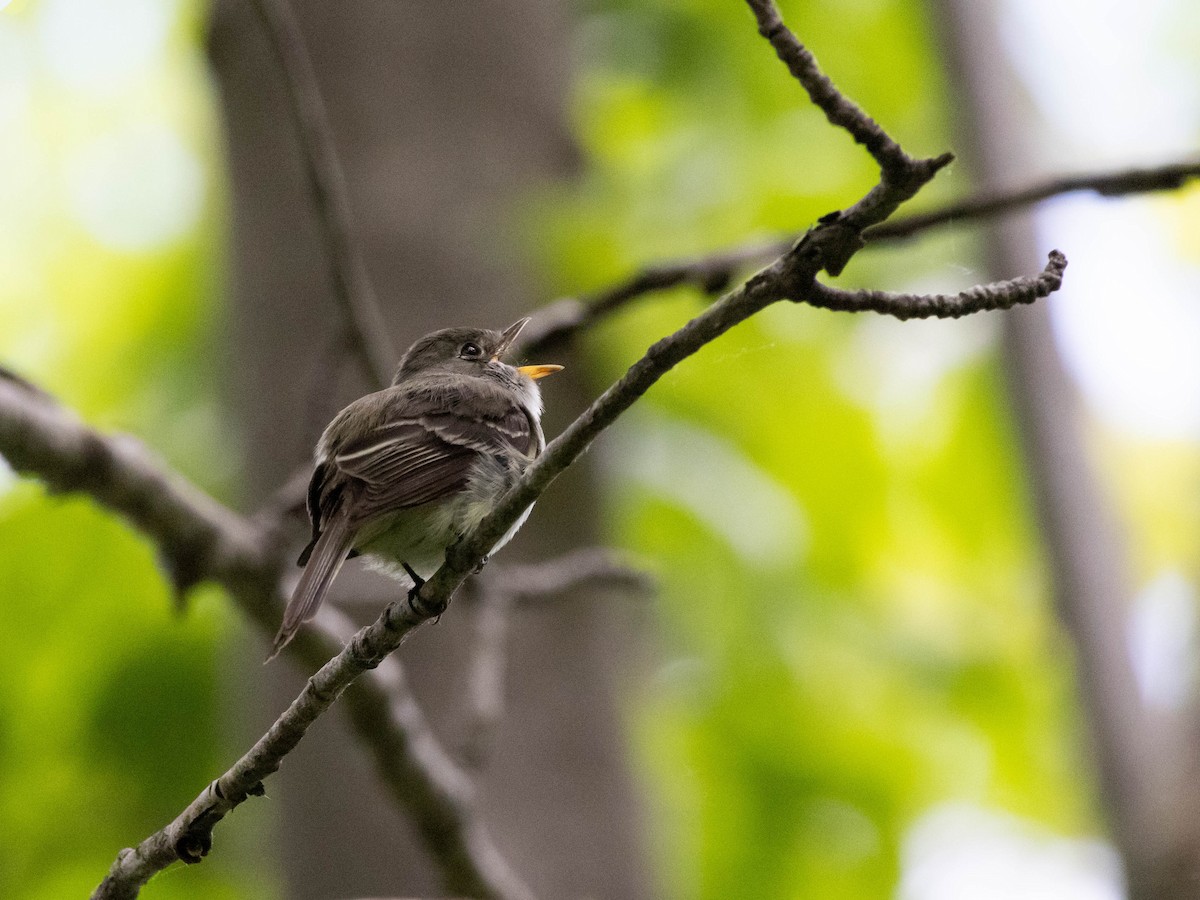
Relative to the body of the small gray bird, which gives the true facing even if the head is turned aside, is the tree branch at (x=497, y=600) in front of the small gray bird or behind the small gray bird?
in front

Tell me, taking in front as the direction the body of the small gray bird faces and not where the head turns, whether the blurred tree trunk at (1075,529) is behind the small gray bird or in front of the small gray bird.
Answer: in front

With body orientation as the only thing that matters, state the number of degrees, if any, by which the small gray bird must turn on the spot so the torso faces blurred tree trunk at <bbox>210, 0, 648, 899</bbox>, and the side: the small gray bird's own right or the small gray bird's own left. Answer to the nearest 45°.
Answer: approximately 45° to the small gray bird's own left

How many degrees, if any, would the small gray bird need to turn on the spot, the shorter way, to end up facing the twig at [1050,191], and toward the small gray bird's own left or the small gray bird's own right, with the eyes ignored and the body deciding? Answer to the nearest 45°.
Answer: approximately 45° to the small gray bird's own right

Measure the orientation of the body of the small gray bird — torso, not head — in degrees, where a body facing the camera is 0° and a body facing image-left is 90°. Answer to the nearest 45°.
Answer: approximately 225°

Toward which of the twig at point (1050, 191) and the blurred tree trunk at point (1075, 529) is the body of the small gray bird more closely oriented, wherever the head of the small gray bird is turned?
the blurred tree trunk

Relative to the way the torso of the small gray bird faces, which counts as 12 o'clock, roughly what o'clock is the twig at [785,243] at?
The twig is roughly at 1 o'clock from the small gray bird.
